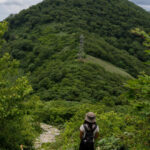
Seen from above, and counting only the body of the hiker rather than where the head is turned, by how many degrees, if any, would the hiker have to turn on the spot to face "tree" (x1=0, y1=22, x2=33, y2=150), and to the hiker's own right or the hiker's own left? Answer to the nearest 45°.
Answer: approximately 45° to the hiker's own left

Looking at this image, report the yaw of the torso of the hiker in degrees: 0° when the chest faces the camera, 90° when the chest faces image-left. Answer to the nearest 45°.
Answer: approximately 180°
